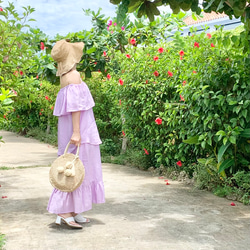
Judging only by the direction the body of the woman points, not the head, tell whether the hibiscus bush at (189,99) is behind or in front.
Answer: in front
